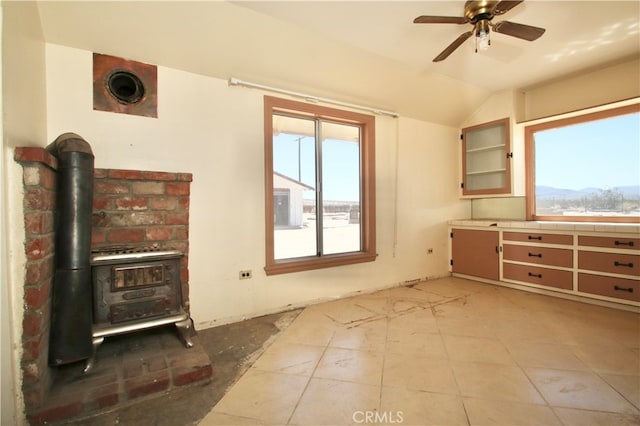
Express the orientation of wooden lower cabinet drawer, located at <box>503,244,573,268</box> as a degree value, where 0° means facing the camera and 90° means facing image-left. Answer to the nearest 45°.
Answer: approximately 45°

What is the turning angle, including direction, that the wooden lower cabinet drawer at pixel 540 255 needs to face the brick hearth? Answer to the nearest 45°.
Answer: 0° — it already faces it

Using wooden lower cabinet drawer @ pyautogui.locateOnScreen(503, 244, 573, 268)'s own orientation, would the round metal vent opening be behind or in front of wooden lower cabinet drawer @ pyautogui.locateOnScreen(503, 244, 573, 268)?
in front

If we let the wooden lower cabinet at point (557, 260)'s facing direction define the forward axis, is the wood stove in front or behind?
in front

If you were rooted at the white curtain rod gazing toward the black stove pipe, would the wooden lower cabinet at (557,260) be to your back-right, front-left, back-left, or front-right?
back-left

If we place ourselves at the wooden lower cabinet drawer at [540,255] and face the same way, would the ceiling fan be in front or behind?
in front
